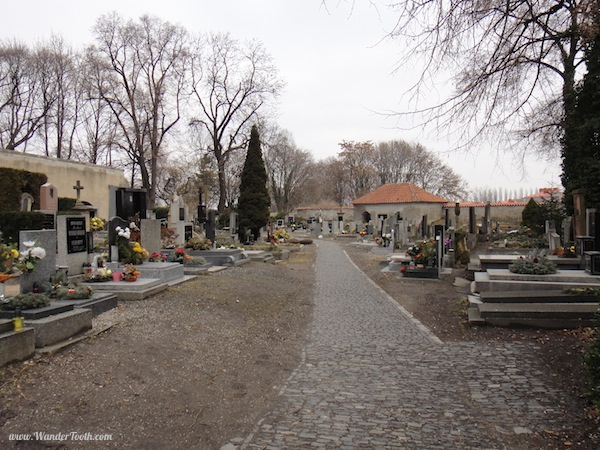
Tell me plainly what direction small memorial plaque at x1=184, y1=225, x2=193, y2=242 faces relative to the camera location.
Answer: facing the viewer and to the right of the viewer

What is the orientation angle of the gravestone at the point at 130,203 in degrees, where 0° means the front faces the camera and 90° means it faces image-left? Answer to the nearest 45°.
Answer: approximately 315°

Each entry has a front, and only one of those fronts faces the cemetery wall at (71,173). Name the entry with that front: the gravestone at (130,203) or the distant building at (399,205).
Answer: the distant building

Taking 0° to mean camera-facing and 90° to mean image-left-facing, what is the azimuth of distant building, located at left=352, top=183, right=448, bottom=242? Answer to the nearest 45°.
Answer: approximately 45°

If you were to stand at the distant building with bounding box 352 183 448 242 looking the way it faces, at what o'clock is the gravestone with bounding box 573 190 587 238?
The gravestone is roughly at 10 o'clock from the distant building.

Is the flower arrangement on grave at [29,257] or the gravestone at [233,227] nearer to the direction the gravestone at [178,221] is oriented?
the flower arrangement on grave

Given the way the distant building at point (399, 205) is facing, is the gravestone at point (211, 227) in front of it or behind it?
in front

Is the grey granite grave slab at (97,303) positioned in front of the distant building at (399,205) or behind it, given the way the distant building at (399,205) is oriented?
in front

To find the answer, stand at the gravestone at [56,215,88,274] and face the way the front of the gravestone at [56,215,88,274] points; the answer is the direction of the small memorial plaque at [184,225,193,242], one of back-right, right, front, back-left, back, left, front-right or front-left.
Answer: left

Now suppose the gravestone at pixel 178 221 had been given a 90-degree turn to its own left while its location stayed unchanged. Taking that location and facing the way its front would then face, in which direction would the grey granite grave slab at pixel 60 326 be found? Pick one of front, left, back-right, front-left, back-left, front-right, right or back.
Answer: back-right
